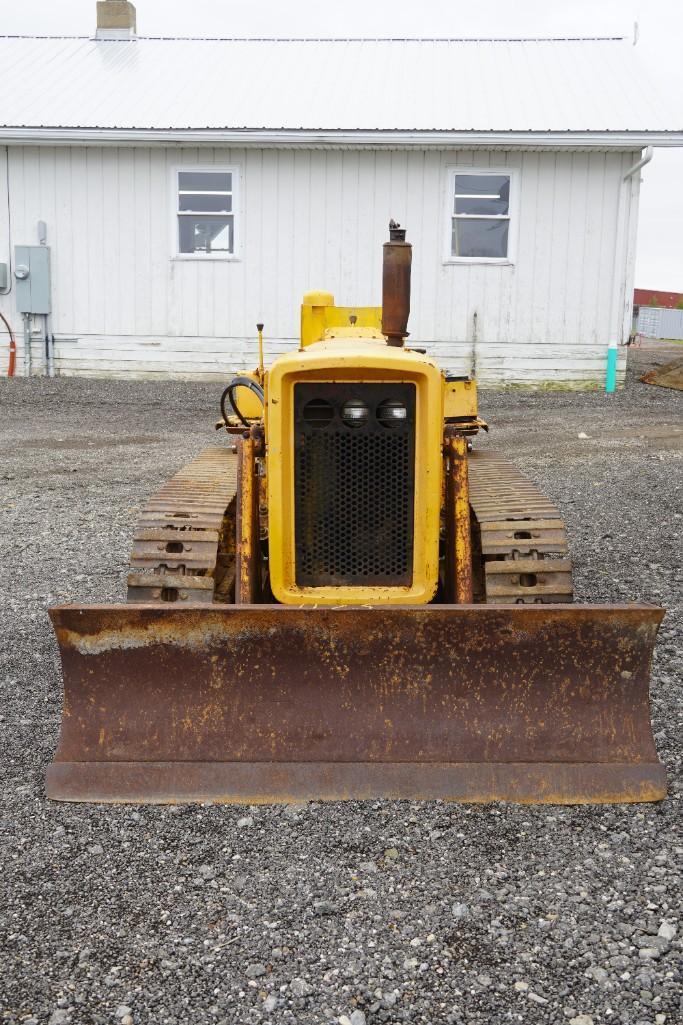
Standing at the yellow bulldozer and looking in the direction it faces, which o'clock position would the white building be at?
The white building is roughly at 6 o'clock from the yellow bulldozer.

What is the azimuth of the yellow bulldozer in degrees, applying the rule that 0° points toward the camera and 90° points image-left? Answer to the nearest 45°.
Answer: approximately 0°
